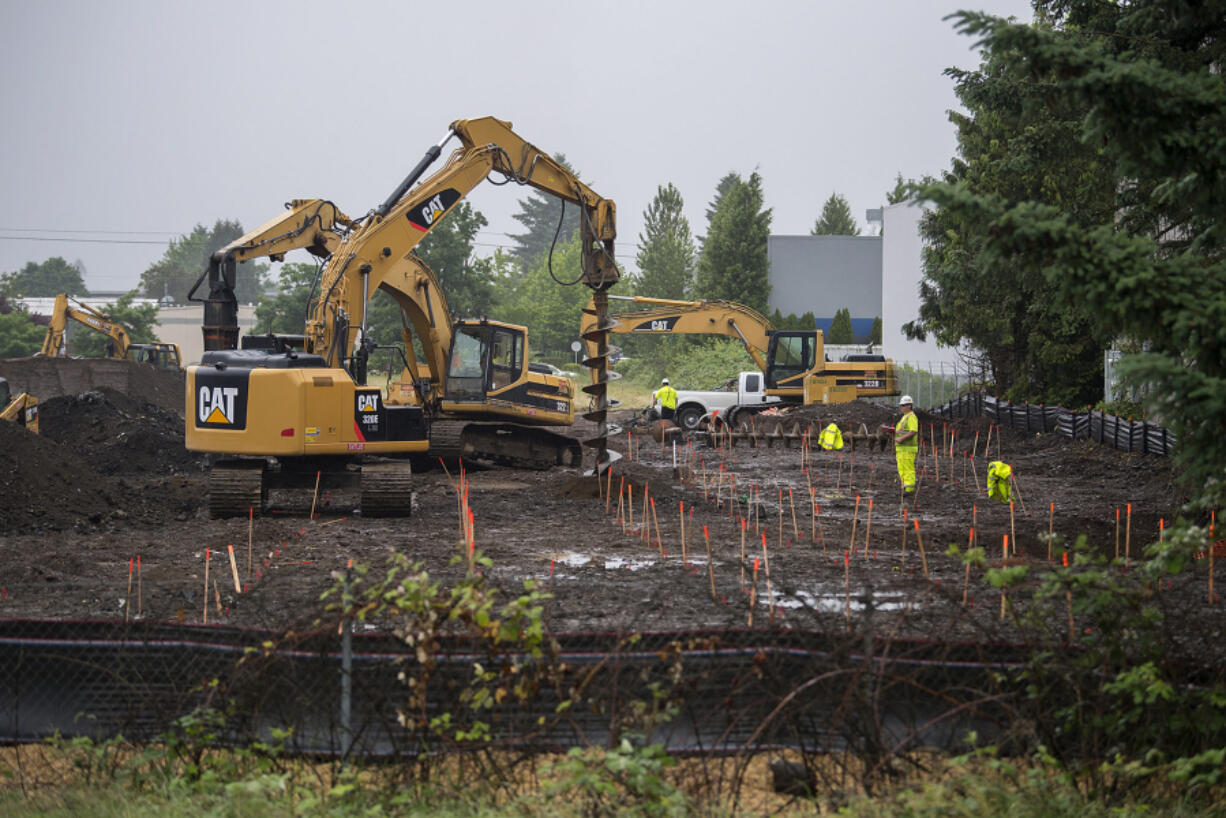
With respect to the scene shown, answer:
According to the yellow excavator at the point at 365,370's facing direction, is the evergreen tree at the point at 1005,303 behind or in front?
in front

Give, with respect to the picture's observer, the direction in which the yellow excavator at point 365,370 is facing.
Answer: facing away from the viewer and to the right of the viewer

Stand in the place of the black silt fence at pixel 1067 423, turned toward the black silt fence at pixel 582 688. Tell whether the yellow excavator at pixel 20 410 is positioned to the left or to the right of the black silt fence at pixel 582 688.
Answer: right

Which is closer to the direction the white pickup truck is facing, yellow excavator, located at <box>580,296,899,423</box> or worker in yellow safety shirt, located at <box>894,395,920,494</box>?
the yellow excavator

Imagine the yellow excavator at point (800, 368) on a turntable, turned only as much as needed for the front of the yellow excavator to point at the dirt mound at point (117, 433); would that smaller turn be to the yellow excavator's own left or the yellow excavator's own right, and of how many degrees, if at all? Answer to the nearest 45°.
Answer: approximately 45° to the yellow excavator's own left

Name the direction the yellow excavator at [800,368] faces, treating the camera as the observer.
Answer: facing to the left of the viewer

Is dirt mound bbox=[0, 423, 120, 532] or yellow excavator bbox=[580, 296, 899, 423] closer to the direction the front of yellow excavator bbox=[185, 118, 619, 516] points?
the yellow excavator

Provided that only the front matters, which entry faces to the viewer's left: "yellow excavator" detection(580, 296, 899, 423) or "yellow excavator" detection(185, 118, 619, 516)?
"yellow excavator" detection(580, 296, 899, 423)

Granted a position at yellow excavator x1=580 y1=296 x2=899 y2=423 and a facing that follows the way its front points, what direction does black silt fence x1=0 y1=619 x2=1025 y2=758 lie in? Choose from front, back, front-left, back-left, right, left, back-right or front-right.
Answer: left
